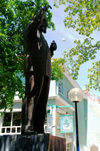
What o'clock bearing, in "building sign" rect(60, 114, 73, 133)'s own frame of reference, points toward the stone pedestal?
The stone pedestal is roughly at 12 o'clock from the building sign.

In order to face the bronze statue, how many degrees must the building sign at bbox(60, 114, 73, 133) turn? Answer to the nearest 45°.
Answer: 0° — it already faces it

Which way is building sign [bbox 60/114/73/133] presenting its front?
toward the camera
